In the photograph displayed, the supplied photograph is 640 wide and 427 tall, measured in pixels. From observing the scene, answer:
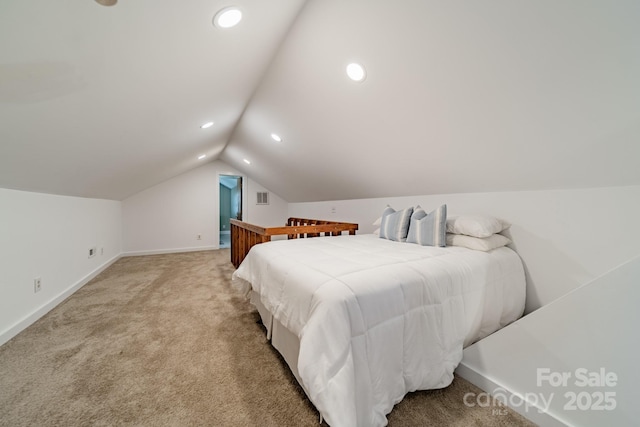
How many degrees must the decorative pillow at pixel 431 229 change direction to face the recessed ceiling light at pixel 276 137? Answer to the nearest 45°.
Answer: approximately 45° to its right

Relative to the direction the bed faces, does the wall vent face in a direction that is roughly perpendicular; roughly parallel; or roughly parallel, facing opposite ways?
roughly perpendicular

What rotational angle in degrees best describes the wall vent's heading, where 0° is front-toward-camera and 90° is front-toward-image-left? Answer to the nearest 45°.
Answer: approximately 0°

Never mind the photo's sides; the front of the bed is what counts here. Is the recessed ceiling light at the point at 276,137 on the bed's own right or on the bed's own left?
on the bed's own right

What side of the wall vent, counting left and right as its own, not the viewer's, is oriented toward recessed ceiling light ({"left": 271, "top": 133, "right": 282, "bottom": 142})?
front

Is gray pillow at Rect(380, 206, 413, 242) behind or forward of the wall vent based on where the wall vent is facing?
forward

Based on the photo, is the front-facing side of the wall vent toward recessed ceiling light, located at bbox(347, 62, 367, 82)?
yes

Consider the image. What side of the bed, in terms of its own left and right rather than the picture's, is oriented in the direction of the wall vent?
right

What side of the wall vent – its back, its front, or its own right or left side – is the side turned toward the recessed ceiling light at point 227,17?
front

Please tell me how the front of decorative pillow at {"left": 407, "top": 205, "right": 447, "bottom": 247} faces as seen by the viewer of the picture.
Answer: facing the viewer and to the left of the viewer
